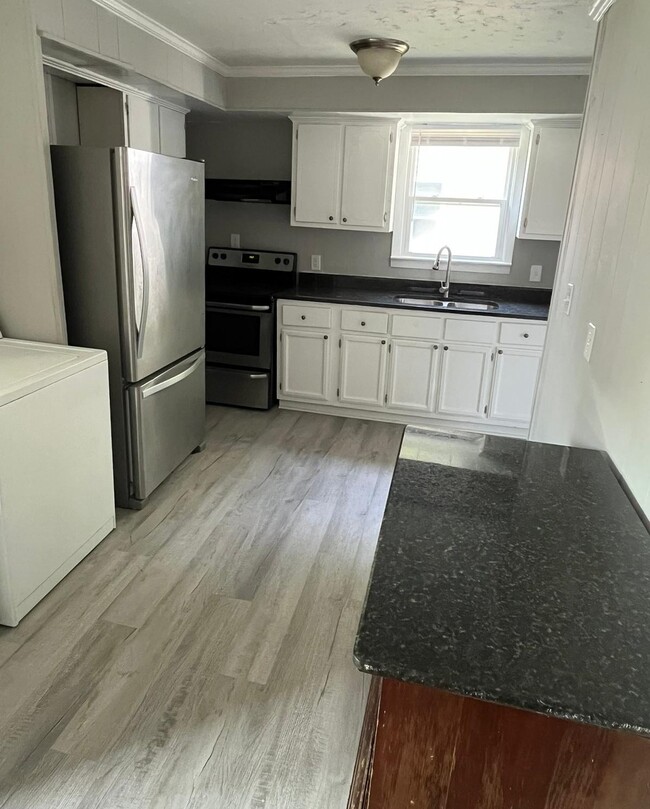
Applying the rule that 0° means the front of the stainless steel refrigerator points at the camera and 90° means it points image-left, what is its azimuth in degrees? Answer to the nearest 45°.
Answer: approximately 315°

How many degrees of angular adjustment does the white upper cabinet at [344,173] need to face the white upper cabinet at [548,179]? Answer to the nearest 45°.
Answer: approximately 90° to its left

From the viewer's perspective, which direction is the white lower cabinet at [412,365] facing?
toward the camera

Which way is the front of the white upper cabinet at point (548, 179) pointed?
toward the camera

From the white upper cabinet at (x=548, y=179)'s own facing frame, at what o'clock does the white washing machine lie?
The white washing machine is roughly at 1 o'clock from the white upper cabinet.

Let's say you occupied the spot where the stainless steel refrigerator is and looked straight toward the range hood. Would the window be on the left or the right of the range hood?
right

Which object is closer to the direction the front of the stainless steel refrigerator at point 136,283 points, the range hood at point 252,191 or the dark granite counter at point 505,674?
the dark granite counter

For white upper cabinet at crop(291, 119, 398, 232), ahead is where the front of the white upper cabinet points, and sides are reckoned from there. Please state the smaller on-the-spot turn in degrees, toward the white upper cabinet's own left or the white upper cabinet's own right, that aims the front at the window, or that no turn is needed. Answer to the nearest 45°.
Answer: approximately 90° to the white upper cabinet's own left

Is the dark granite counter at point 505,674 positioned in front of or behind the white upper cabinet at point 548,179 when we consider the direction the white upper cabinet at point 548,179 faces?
in front
